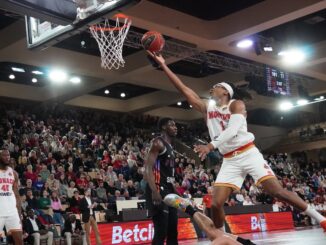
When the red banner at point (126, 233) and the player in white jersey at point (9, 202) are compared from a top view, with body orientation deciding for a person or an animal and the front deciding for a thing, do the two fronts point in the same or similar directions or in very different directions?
same or similar directions

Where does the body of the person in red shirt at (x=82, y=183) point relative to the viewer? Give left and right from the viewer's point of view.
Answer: facing the viewer

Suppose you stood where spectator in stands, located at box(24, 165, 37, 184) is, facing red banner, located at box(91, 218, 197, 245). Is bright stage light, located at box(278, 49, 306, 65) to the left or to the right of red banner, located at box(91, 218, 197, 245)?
left

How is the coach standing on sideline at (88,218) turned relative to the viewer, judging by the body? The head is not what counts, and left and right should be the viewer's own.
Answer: facing the viewer and to the right of the viewer

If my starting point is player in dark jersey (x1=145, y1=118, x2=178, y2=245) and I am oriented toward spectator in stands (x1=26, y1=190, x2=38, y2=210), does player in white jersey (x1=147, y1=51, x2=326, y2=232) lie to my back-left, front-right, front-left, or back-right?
back-right

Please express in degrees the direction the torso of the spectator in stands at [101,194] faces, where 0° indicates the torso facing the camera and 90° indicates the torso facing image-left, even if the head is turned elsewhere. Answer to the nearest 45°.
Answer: approximately 315°

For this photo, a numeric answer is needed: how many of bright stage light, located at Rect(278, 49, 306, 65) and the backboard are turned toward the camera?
1

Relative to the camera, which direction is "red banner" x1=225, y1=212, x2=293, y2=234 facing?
toward the camera

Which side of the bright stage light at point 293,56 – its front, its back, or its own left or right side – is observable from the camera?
front

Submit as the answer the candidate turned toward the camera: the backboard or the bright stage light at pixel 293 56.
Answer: the bright stage light

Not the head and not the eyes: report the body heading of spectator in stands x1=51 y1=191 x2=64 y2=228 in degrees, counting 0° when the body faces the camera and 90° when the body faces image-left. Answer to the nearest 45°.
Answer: approximately 315°

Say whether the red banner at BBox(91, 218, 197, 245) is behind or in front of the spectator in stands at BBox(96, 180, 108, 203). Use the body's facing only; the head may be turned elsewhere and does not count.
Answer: in front

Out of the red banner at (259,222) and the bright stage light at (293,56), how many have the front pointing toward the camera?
2

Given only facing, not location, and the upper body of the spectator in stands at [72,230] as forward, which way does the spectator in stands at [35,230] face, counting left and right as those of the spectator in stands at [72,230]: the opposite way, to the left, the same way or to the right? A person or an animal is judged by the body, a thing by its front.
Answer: the same way

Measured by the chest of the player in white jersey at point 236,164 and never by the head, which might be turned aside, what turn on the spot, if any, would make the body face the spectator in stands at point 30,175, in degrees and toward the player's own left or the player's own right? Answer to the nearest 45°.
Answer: approximately 90° to the player's own right

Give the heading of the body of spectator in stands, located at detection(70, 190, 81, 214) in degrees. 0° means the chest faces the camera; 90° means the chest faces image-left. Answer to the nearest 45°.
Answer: approximately 315°
